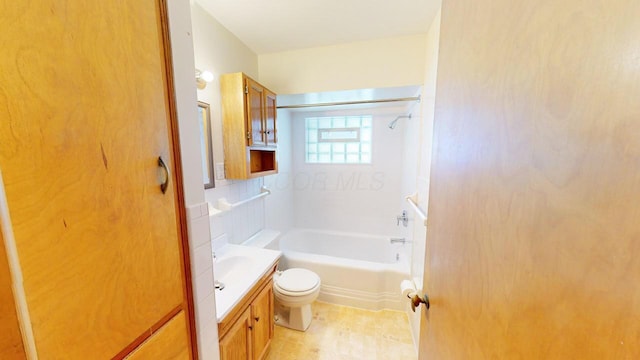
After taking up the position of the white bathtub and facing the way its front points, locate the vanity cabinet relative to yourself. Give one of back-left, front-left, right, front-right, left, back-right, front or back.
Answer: front-right

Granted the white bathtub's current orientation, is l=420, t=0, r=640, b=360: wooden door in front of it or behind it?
in front

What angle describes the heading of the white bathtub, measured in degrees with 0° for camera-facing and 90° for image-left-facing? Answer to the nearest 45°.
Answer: approximately 0°

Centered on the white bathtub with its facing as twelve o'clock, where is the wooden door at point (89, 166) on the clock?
The wooden door is roughly at 1 o'clock from the white bathtub.

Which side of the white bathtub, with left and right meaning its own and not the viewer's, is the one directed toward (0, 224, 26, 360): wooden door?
front

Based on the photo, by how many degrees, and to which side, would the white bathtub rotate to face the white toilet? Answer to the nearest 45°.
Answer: approximately 45° to its right
